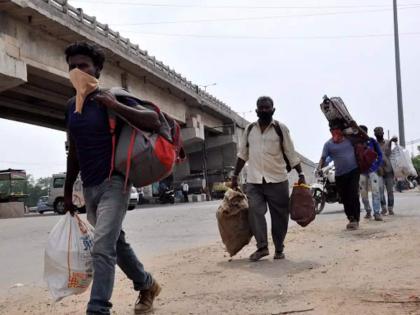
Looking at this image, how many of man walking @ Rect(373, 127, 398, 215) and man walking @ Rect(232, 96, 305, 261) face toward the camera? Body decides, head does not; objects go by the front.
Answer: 2

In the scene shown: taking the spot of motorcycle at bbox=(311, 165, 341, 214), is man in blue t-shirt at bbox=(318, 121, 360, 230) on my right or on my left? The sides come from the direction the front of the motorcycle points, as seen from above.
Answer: on my left

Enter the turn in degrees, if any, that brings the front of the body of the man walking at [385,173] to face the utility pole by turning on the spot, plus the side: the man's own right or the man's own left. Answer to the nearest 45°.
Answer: approximately 180°

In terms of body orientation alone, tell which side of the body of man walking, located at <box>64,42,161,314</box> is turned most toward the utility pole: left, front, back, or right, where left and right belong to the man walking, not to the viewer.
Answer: back

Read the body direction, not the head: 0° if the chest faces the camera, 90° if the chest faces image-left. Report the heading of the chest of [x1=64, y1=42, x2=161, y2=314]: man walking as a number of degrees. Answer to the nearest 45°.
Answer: approximately 45°

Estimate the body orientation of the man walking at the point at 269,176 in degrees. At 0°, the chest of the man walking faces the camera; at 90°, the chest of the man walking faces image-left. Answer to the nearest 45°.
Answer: approximately 0°
